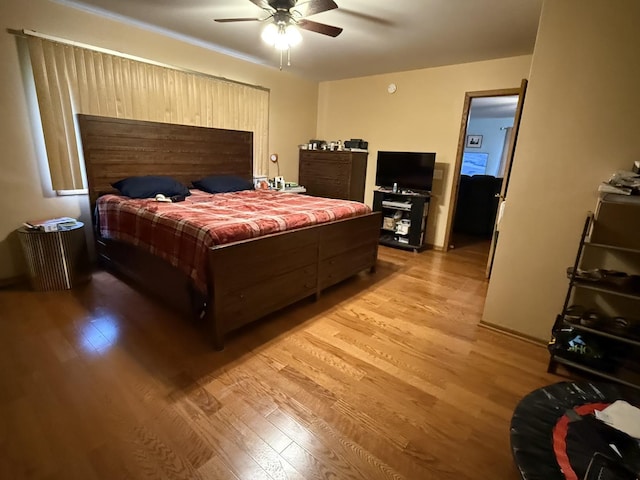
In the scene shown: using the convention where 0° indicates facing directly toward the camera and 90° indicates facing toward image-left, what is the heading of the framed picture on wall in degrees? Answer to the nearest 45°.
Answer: approximately 0°

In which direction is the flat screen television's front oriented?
toward the camera

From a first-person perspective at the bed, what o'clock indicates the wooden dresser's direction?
The wooden dresser is roughly at 9 o'clock from the bed.

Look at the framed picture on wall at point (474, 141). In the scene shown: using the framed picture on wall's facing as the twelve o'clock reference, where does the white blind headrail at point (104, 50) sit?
The white blind headrail is roughly at 1 o'clock from the framed picture on wall.

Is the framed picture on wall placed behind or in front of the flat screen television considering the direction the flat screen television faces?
behind

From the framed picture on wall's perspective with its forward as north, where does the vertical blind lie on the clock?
The vertical blind is roughly at 1 o'clock from the framed picture on wall.

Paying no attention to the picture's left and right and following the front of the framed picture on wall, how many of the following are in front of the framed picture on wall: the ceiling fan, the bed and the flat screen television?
3

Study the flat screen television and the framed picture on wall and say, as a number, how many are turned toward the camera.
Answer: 2

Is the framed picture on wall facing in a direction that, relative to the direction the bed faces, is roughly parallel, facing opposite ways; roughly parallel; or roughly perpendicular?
roughly perpendicular

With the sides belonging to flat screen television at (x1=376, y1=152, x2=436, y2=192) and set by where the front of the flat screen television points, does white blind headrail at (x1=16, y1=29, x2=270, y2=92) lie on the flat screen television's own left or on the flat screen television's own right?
on the flat screen television's own right

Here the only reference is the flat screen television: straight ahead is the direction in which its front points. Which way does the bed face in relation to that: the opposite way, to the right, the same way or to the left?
to the left

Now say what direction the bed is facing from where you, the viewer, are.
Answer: facing the viewer and to the right of the viewer
